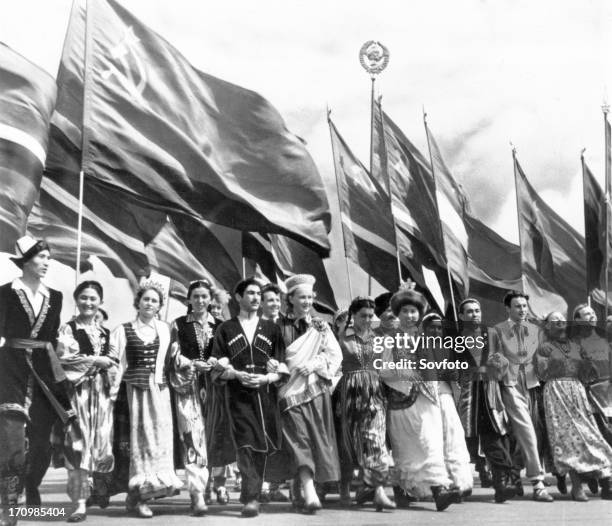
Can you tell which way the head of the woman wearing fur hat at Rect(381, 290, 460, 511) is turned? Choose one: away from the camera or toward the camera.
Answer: toward the camera

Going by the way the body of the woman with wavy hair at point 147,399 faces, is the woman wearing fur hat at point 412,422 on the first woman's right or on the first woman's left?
on the first woman's left

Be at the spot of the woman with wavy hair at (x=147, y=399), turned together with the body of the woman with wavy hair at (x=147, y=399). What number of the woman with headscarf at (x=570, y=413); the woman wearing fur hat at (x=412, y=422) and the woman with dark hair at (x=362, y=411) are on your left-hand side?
3

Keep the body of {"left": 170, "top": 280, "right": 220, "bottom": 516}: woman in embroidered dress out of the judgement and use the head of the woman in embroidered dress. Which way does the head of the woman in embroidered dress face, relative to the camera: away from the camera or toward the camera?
toward the camera

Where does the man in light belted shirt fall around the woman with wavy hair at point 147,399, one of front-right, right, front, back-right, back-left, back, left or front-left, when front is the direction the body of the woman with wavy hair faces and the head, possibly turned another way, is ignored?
left

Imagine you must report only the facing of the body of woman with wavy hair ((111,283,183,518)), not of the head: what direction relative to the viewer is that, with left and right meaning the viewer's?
facing the viewer

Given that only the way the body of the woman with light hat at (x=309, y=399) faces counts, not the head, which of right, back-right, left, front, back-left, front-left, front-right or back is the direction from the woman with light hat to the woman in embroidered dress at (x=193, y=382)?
right

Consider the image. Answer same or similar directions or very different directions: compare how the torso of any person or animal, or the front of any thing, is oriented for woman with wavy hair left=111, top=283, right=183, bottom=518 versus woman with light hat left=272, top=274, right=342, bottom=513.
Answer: same or similar directions

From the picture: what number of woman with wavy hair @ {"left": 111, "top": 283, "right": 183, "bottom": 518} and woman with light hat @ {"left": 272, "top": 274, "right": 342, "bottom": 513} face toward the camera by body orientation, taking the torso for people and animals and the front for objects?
2

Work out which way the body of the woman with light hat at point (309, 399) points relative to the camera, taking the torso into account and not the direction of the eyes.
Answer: toward the camera

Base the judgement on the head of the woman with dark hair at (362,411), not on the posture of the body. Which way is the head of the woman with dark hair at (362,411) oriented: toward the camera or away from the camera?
toward the camera

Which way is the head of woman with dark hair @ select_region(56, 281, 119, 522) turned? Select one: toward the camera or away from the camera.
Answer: toward the camera
